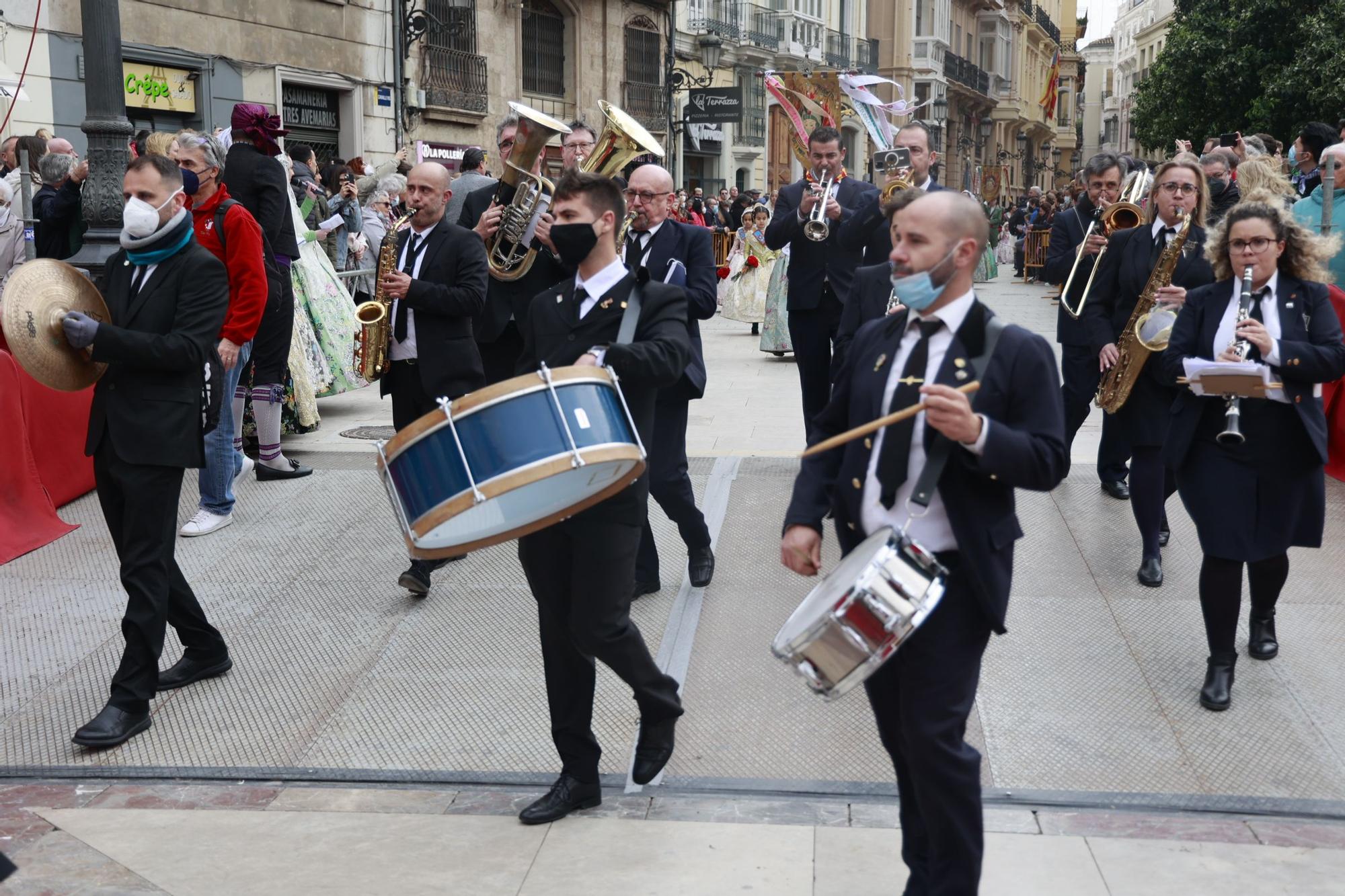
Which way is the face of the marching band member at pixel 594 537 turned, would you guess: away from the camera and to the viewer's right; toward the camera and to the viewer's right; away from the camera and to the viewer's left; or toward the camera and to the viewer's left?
toward the camera and to the viewer's left

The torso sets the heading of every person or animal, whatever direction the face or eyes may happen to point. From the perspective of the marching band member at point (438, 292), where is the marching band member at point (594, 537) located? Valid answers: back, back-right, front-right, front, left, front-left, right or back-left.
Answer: front-left

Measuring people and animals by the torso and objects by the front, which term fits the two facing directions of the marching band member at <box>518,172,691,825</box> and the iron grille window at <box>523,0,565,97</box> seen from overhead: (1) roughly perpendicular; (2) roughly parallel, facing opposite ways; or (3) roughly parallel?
roughly perpendicular

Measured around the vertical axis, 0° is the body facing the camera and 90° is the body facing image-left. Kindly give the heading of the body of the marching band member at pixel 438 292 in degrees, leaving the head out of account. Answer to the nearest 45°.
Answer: approximately 45°

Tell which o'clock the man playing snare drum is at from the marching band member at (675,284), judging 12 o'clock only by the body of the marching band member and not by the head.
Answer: The man playing snare drum is roughly at 10 o'clock from the marching band member.

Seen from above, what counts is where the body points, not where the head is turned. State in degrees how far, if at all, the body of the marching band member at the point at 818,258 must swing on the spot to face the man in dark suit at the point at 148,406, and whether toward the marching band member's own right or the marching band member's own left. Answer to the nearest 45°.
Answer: approximately 45° to the marching band member's own right

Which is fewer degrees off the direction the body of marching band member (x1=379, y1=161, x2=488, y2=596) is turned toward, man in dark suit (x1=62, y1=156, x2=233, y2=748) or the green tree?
the man in dark suit

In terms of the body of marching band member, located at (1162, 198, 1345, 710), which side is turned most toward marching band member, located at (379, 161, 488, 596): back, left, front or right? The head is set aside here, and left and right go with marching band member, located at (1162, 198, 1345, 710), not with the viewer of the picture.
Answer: right

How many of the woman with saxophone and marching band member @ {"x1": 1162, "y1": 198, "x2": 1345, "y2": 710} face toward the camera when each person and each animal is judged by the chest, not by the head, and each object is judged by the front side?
2

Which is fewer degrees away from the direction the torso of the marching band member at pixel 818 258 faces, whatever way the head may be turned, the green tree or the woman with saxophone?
the woman with saxophone

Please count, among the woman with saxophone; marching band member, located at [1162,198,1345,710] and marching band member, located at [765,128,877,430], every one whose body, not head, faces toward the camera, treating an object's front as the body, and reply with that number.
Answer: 3

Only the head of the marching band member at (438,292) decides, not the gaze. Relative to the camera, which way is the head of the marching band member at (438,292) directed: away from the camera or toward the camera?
toward the camera

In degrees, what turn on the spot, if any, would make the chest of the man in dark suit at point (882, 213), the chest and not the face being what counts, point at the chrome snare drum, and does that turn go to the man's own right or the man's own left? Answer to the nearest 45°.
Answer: approximately 45° to the man's own left

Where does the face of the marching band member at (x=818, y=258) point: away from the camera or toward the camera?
toward the camera

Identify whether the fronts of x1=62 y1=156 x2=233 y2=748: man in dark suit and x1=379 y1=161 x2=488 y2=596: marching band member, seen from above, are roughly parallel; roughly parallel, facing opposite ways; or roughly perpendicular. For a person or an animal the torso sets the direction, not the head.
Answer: roughly parallel

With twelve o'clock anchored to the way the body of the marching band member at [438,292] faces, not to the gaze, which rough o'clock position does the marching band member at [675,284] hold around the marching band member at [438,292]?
the marching band member at [675,284] is roughly at 8 o'clock from the marching band member at [438,292].

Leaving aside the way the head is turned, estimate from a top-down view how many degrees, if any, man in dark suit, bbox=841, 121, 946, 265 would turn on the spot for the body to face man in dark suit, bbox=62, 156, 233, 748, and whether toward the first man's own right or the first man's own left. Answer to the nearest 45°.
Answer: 0° — they already face them

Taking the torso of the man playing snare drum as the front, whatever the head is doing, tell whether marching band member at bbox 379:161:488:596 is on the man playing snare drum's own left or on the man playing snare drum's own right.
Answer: on the man playing snare drum's own right

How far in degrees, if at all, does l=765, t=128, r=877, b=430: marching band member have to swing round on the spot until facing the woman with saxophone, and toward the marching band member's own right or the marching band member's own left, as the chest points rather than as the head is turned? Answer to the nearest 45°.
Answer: approximately 45° to the marching band member's own left

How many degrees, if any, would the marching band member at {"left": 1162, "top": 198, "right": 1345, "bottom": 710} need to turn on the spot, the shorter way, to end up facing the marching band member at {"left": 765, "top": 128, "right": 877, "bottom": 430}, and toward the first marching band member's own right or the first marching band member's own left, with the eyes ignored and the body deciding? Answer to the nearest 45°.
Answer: approximately 135° to the first marching band member's own right

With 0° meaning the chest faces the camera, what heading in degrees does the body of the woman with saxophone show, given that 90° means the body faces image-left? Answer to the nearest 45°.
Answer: approximately 0°
